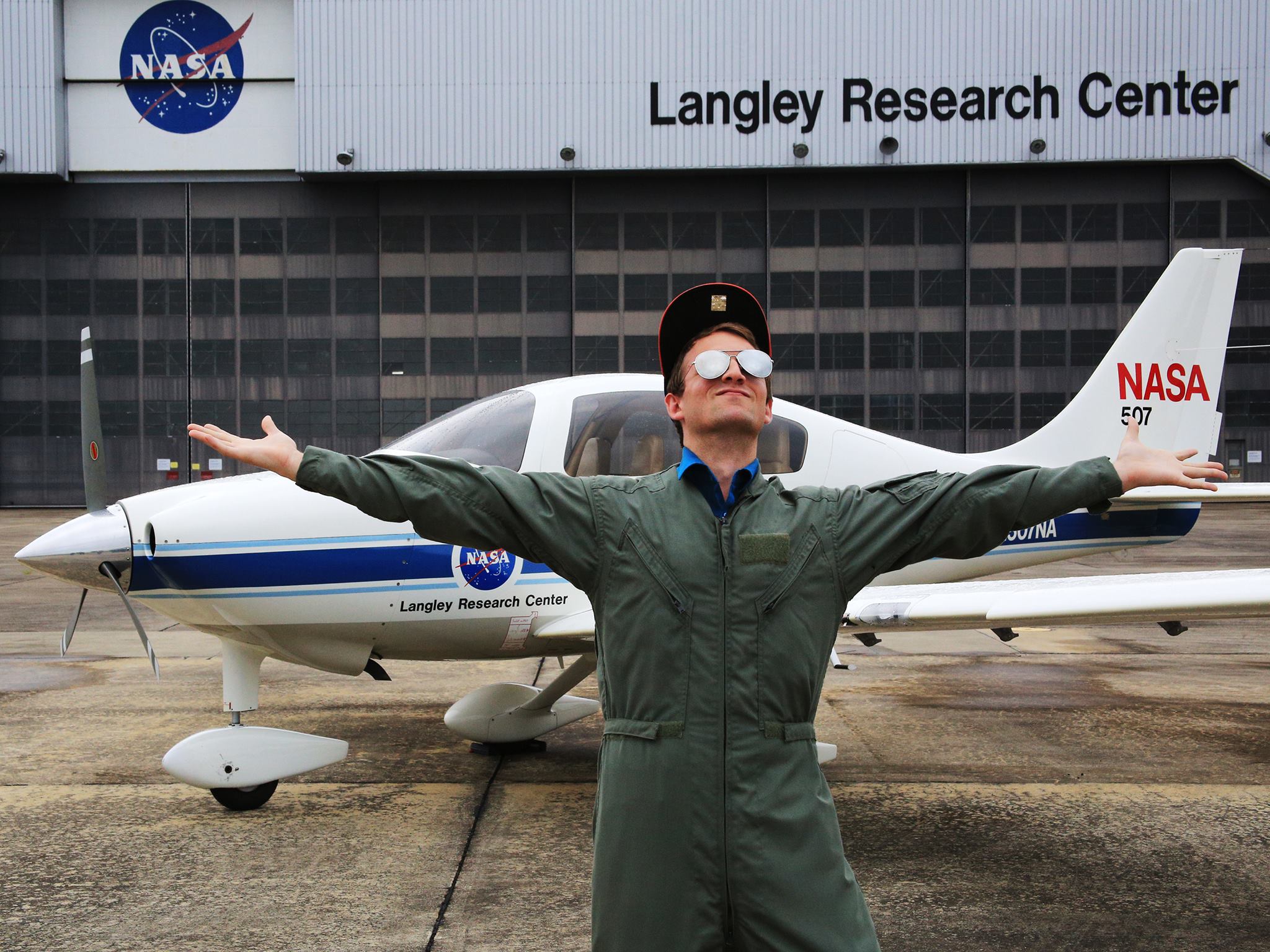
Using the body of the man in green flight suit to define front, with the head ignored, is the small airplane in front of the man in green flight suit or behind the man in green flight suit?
behind

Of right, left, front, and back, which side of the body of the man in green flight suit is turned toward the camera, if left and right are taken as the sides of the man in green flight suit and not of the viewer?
front
